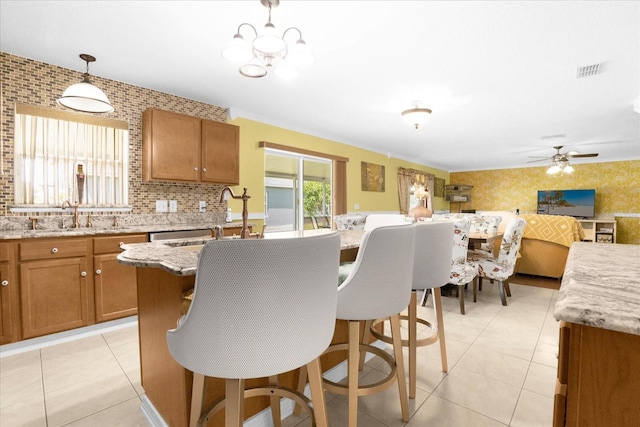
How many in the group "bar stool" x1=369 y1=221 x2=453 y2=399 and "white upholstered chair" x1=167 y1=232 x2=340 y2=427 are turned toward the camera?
0

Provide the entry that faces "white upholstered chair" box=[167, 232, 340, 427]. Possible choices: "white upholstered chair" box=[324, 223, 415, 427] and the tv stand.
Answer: the tv stand

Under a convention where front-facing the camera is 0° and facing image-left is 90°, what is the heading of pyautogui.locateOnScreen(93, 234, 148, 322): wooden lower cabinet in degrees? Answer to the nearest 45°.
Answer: approximately 315°

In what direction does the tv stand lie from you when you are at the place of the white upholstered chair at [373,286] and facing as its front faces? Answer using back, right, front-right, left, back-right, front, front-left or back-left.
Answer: right

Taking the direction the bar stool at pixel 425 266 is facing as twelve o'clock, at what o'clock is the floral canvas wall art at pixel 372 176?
The floral canvas wall art is roughly at 1 o'clock from the bar stool.

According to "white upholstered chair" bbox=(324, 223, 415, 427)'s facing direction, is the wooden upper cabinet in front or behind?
in front

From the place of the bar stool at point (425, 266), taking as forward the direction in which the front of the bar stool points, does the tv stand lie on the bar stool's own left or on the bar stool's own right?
on the bar stool's own right

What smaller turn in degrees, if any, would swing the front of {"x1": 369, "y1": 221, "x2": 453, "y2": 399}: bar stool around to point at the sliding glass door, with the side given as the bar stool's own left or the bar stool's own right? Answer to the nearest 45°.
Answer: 0° — it already faces it

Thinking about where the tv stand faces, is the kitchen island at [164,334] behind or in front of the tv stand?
in front

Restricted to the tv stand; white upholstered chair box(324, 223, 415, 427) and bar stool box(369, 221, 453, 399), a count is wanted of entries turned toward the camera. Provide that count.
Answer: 1

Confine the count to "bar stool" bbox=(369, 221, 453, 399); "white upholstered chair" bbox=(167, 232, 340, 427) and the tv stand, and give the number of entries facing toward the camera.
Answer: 1

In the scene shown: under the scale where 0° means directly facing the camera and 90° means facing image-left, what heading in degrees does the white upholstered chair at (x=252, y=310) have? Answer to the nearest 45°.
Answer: approximately 135°

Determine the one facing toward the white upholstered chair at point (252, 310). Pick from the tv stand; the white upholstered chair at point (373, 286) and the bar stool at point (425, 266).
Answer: the tv stand

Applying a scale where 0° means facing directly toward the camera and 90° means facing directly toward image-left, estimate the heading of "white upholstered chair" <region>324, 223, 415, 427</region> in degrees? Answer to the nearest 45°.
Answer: approximately 135°
